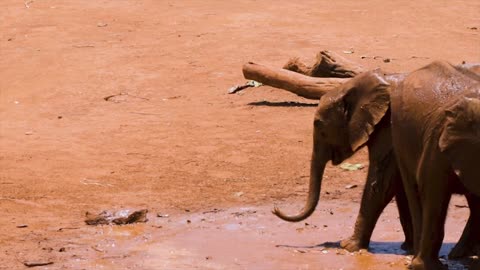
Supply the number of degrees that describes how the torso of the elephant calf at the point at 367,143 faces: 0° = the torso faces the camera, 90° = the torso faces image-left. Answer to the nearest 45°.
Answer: approximately 90°
